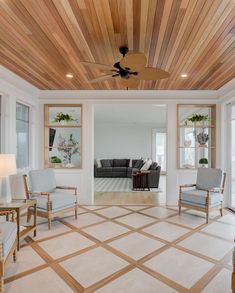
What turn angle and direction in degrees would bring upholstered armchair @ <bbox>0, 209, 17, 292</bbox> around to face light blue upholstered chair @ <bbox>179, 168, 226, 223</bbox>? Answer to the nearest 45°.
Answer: approximately 45° to its left

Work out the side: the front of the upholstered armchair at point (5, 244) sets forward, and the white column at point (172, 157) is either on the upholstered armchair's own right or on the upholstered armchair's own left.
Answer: on the upholstered armchair's own left

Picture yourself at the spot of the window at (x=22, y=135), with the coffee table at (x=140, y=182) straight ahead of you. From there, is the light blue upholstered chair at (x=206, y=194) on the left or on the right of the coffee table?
right

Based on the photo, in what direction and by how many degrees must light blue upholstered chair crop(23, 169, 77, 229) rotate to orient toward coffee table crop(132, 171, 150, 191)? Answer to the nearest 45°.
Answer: approximately 90° to its left

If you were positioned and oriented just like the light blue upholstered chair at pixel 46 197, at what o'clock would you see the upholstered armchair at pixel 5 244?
The upholstered armchair is roughly at 2 o'clock from the light blue upholstered chair.

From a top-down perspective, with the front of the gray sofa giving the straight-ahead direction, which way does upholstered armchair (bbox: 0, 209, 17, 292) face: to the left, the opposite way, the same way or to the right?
to the left

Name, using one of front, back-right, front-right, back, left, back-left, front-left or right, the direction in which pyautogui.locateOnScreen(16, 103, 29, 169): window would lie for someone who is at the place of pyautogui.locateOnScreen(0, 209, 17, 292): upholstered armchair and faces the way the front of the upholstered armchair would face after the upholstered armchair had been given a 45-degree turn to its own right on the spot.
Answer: back

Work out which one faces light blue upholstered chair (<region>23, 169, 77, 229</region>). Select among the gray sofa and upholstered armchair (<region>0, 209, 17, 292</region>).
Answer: the gray sofa

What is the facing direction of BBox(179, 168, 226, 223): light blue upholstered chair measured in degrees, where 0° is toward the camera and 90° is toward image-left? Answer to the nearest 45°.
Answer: approximately 45°

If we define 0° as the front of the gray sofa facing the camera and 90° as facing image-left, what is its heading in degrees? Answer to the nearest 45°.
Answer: approximately 0°
